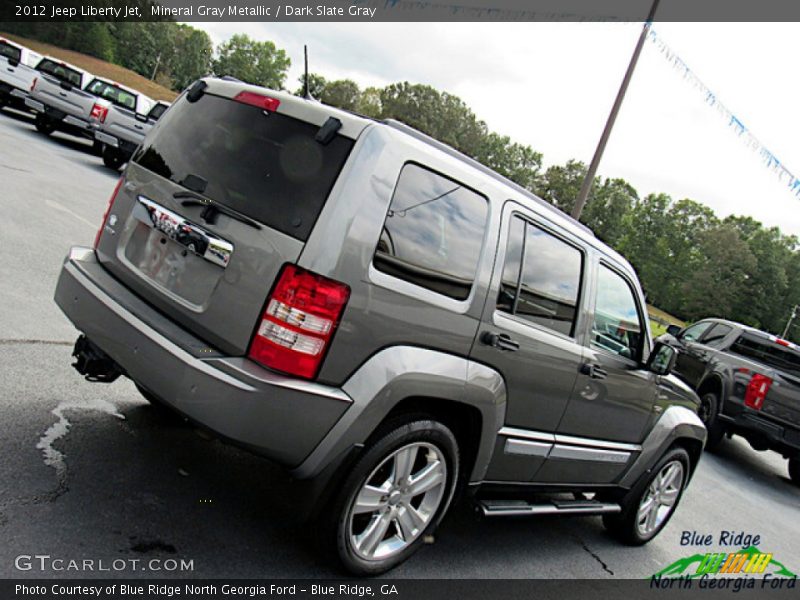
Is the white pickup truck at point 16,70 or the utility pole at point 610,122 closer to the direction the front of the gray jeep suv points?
the utility pole

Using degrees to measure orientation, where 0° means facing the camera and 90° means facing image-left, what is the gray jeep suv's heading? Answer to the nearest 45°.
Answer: approximately 225°

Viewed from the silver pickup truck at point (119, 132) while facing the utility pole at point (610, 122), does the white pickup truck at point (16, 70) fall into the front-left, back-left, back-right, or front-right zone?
back-left

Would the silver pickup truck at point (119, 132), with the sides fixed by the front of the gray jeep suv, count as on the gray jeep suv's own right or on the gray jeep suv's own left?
on the gray jeep suv's own left

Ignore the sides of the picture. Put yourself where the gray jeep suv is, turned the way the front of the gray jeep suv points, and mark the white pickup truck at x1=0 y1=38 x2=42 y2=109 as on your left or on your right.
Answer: on your left

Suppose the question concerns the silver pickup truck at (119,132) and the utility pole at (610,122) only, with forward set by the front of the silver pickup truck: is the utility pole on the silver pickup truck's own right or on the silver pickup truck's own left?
on the silver pickup truck's own right

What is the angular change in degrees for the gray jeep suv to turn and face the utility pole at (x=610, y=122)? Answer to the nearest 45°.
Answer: approximately 45° to its left

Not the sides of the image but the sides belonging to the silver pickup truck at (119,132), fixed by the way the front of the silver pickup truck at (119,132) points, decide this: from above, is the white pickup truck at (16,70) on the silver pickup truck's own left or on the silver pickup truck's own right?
on the silver pickup truck's own left

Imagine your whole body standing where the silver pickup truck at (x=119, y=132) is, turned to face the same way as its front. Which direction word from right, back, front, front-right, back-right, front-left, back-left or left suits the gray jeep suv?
back-right
